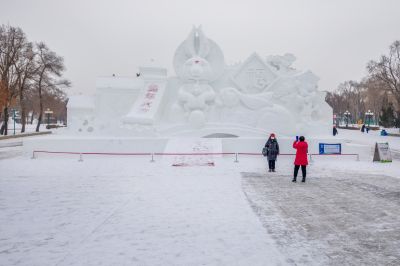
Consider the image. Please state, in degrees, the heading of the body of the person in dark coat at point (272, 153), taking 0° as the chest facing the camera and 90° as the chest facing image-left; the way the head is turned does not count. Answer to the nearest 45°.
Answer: approximately 0°

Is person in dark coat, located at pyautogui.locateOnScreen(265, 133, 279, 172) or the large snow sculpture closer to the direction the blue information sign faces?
the person in dark coat

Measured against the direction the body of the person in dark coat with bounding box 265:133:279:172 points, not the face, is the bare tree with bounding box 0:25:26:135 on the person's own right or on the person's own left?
on the person's own right

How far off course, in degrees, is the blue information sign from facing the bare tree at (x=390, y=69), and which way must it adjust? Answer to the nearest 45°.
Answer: approximately 180°

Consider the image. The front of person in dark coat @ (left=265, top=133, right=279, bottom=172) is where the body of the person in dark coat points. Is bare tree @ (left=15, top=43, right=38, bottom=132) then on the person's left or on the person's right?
on the person's right

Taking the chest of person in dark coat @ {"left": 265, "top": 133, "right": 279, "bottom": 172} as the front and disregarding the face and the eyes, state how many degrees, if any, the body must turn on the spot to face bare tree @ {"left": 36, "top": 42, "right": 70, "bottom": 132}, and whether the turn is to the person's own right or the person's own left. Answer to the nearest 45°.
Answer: approximately 135° to the person's own right

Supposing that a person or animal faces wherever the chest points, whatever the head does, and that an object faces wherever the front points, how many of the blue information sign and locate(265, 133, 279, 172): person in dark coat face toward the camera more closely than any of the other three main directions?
2

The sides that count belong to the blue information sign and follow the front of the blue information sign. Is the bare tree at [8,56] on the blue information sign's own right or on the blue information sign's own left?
on the blue information sign's own right

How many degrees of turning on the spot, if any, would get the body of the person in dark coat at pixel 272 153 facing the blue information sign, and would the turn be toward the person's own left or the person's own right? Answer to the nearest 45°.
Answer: approximately 135° to the person's own left
